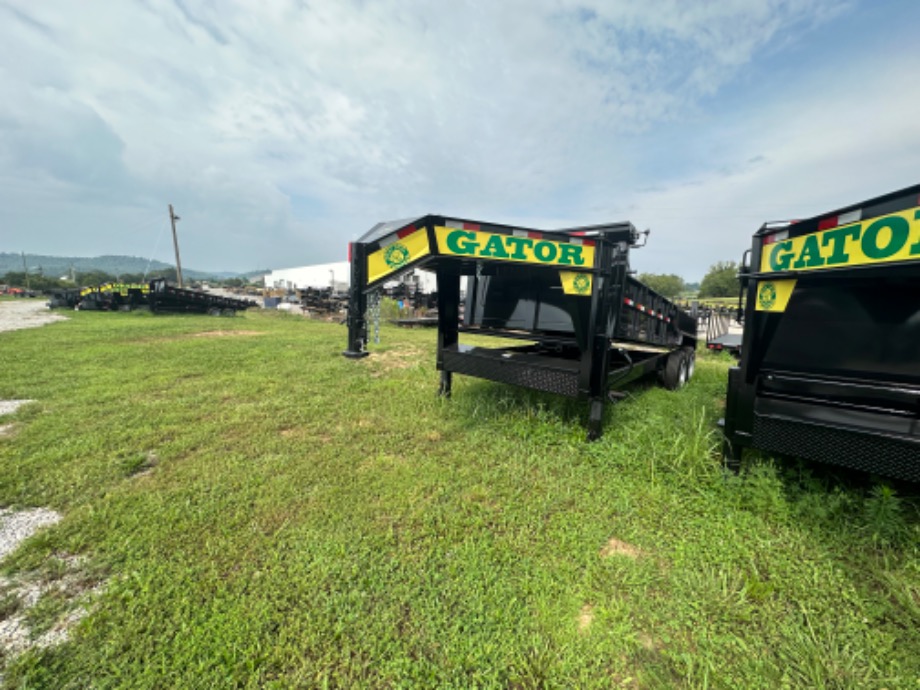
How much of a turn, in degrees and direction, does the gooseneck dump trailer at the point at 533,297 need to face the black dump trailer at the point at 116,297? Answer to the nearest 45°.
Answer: approximately 90° to its right

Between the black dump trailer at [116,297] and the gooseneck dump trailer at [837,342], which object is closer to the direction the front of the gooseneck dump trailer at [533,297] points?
the black dump trailer

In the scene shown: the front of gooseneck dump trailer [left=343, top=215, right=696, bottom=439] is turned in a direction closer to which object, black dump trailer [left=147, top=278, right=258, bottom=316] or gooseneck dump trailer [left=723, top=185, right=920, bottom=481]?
the black dump trailer

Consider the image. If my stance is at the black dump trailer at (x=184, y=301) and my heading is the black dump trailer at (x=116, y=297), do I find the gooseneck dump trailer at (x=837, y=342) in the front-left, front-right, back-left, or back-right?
back-left

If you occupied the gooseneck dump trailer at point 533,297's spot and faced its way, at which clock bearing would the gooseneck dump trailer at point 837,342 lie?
the gooseneck dump trailer at point 837,342 is roughly at 8 o'clock from the gooseneck dump trailer at point 533,297.

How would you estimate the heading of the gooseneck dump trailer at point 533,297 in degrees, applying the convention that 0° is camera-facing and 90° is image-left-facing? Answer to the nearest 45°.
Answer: approximately 45°

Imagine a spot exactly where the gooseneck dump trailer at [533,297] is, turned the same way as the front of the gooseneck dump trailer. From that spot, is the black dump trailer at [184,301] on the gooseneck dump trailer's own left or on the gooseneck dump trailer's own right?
on the gooseneck dump trailer's own right
